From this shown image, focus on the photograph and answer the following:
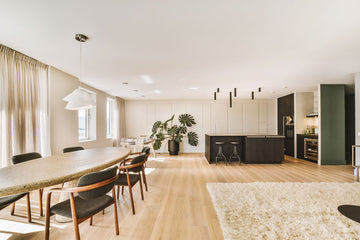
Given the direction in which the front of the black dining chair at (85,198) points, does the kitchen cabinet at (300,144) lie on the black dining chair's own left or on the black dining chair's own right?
on the black dining chair's own right

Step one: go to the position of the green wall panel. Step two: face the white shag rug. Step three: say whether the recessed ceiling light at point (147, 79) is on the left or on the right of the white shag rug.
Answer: right

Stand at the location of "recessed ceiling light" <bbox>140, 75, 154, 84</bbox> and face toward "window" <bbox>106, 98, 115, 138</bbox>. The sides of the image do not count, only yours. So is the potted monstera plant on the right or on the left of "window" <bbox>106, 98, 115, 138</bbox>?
right

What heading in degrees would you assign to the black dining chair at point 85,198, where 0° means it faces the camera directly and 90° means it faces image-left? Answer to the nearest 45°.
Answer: approximately 135°

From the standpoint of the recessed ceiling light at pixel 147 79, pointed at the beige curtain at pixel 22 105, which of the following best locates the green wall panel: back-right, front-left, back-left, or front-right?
back-left
